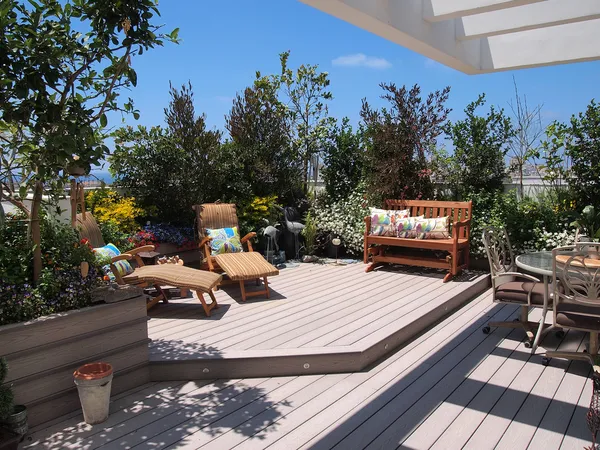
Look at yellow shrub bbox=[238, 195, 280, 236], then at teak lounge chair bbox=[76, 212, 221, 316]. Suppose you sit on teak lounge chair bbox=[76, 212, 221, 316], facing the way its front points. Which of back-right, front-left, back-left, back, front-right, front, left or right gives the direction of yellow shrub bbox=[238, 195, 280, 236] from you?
left

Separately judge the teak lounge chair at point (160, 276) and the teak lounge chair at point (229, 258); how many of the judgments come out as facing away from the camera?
0

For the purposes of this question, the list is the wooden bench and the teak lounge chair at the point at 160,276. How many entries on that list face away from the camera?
0

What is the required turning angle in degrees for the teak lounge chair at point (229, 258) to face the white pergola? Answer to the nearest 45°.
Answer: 0° — it already faces it

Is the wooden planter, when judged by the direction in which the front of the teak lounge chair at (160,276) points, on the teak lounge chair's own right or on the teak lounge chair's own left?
on the teak lounge chair's own right

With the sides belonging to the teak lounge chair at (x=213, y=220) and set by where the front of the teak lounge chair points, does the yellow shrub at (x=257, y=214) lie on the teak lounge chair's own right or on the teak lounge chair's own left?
on the teak lounge chair's own left

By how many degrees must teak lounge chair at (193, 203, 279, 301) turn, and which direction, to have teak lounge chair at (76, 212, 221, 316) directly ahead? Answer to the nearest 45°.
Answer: approximately 90° to its right

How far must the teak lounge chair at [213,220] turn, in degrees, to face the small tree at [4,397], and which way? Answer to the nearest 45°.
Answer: approximately 45° to its right

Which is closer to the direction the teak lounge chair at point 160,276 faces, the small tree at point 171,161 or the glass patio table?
the glass patio table

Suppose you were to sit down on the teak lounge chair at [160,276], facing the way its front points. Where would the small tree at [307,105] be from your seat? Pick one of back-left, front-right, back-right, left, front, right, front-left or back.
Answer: left

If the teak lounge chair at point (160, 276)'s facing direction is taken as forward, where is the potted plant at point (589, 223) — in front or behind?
in front

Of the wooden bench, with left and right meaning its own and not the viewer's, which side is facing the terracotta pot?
front

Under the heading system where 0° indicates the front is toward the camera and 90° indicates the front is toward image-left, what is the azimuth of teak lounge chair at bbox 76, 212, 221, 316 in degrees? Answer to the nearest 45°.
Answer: approximately 315°

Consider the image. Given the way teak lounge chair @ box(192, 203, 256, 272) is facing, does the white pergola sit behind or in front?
in front

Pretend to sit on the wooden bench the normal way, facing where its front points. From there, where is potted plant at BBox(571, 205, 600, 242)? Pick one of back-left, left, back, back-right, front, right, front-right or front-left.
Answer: back-left

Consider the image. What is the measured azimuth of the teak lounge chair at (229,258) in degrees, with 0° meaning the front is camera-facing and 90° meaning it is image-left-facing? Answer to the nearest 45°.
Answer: approximately 315°

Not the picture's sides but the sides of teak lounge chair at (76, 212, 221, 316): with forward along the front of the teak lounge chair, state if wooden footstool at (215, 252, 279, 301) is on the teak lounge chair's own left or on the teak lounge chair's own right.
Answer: on the teak lounge chair's own left
